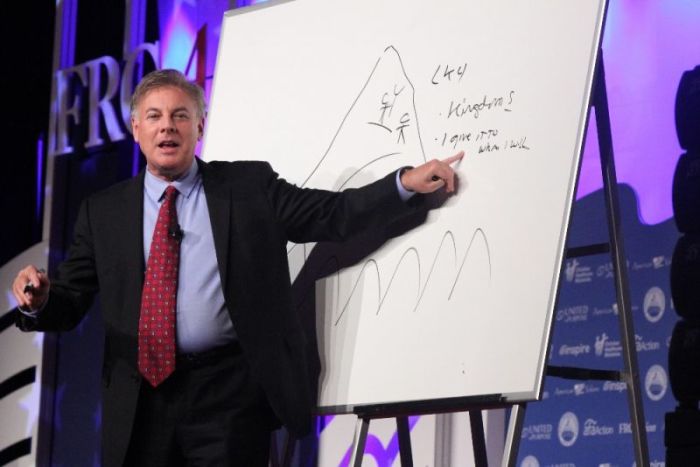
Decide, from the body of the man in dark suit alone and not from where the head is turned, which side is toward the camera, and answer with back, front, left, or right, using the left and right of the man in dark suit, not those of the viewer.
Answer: front

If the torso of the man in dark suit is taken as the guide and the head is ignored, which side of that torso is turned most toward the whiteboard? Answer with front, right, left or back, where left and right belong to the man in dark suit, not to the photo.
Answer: left

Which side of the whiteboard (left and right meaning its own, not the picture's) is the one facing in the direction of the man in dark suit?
front

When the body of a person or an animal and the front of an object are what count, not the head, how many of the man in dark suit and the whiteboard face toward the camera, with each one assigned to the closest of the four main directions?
2

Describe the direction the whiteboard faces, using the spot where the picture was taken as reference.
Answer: facing the viewer
